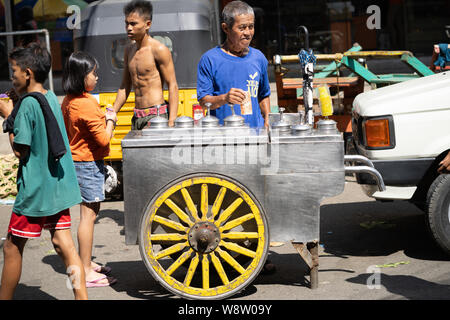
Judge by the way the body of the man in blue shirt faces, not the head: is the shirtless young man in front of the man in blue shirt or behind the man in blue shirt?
behind

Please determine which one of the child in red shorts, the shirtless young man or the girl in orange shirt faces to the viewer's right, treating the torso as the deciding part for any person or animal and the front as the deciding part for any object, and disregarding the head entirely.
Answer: the girl in orange shirt

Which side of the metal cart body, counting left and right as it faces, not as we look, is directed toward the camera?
left

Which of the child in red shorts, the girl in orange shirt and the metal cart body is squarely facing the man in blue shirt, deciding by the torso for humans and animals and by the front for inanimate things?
the girl in orange shirt

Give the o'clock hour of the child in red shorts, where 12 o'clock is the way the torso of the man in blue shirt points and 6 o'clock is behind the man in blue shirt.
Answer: The child in red shorts is roughly at 3 o'clock from the man in blue shirt.

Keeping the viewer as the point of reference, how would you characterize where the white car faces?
facing to the left of the viewer

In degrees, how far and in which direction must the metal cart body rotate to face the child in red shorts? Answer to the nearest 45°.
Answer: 0° — it already faces them

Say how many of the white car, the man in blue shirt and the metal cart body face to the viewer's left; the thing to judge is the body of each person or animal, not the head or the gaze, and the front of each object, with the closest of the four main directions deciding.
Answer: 2

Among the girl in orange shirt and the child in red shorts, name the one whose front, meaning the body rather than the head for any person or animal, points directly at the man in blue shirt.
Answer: the girl in orange shirt

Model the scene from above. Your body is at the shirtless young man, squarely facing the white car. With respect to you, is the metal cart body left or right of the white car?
right

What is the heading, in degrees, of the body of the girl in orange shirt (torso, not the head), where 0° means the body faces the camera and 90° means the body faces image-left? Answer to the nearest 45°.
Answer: approximately 270°
